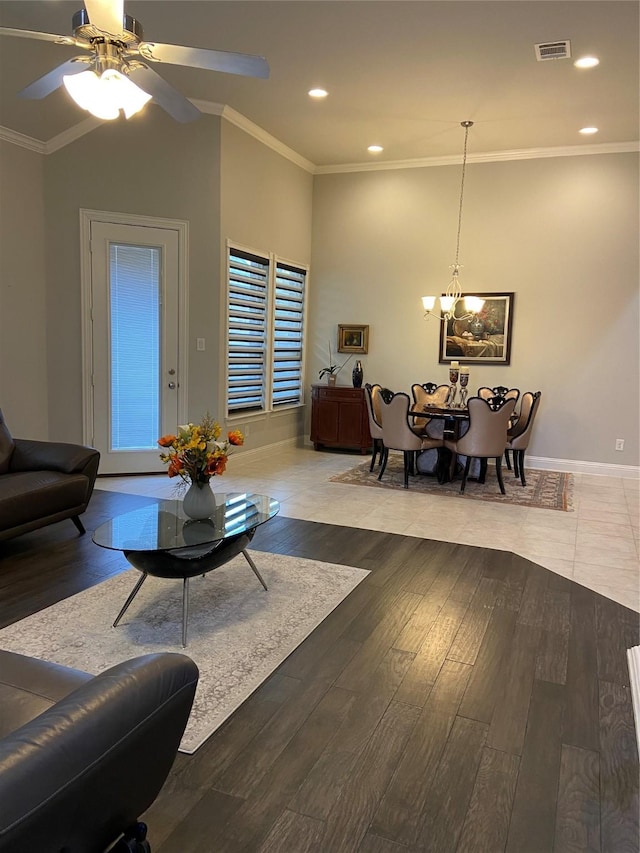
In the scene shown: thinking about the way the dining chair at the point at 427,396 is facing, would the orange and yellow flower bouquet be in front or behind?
in front

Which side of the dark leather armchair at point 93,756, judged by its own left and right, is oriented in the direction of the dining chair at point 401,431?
front

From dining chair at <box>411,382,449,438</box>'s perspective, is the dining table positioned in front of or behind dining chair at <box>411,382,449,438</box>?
in front

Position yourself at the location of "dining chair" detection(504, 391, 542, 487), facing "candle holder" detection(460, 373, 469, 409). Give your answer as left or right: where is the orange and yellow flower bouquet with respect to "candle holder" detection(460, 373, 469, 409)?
left

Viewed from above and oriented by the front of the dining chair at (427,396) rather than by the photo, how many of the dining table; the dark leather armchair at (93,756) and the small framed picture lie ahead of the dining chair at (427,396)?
2

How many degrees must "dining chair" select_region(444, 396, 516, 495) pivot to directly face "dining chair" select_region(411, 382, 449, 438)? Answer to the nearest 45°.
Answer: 0° — it already faces it

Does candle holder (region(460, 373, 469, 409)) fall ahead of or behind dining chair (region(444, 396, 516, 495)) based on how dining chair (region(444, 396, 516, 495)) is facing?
ahead

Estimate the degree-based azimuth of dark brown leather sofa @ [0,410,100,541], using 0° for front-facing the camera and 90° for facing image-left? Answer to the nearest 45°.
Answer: approximately 315°

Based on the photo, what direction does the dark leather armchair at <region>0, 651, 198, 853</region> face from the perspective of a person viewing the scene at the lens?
facing away from the viewer and to the right of the viewer

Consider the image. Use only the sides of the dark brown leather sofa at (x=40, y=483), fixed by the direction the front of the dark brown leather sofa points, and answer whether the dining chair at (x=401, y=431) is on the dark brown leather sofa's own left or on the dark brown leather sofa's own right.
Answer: on the dark brown leather sofa's own left

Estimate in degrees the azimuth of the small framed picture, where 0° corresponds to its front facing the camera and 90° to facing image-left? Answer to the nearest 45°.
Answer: approximately 0°

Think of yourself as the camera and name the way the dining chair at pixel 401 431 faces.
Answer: facing away from the viewer and to the right of the viewer

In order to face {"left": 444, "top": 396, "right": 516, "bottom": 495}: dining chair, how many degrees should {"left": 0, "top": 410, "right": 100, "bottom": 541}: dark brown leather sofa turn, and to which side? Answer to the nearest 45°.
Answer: approximately 45° to its left

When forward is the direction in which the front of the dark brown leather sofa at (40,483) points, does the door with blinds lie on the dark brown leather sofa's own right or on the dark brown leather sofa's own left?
on the dark brown leather sofa's own left

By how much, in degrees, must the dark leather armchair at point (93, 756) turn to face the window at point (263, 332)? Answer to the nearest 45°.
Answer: approximately 45° to its left

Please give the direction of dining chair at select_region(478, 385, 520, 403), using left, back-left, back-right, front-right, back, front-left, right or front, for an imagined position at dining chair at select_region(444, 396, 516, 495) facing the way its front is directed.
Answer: front-right

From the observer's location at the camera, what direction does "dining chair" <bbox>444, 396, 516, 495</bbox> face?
facing away from the viewer and to the left of the viewer
